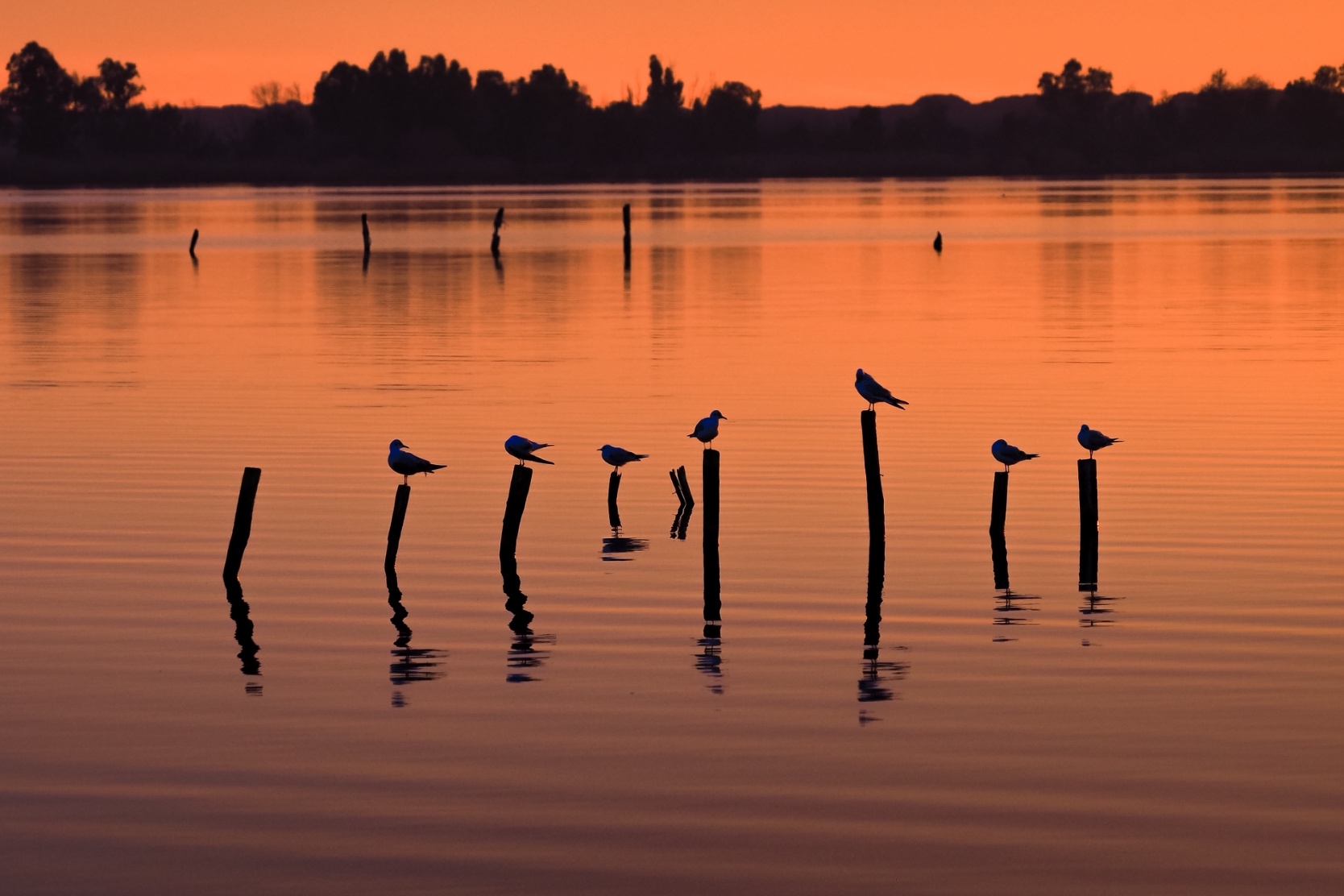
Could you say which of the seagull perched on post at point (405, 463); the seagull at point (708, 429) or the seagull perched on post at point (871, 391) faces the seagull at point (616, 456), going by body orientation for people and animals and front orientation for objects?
the seagull perched on post at point (871, 391)

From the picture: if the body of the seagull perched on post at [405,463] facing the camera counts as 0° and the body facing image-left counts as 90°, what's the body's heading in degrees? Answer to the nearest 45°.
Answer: approximately 90°

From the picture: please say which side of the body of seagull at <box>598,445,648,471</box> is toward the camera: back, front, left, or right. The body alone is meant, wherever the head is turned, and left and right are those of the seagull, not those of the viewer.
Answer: left

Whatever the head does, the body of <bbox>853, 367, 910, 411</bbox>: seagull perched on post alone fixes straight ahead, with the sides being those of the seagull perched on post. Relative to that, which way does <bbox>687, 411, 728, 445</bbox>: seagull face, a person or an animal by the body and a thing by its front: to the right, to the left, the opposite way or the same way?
the opposite way

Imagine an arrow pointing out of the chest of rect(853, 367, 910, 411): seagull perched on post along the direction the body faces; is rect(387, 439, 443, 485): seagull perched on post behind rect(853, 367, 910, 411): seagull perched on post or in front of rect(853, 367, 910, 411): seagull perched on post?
in front

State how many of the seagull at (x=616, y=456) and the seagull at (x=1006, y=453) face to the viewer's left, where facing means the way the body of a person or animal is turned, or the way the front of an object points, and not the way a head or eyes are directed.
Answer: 2

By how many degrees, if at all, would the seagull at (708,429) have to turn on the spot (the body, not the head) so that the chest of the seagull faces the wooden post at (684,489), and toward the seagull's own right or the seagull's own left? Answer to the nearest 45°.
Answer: approximately 90° to the seagull's own left

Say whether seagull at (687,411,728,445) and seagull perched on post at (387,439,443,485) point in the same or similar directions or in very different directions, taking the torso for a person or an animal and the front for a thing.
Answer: very different directions

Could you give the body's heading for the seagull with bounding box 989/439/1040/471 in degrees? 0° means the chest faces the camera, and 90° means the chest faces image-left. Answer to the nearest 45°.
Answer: approximately 90°

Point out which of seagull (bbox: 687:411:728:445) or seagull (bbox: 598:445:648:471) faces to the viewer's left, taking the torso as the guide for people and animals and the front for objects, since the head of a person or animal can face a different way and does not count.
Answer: seagull (bbox: 598:445:648:471)

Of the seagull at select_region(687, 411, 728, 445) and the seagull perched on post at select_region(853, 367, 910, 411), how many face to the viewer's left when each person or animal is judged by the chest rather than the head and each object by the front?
1

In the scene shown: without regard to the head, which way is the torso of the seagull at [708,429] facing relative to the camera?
to the viewer's right

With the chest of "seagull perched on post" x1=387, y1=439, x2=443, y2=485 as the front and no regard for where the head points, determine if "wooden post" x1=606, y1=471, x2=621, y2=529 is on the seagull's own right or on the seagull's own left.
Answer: on the seagull's own right

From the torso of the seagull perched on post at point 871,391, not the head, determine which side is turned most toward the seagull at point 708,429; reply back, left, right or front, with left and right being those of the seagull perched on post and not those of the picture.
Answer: front

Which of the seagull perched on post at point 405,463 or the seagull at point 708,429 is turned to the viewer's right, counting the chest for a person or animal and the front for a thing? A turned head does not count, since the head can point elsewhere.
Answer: the seagull

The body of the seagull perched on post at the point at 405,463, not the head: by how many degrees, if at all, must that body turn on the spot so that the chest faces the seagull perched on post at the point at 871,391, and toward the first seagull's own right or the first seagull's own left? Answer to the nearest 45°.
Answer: approximately 180°
